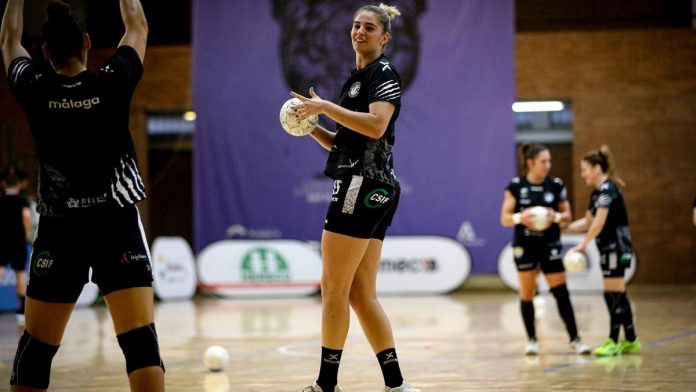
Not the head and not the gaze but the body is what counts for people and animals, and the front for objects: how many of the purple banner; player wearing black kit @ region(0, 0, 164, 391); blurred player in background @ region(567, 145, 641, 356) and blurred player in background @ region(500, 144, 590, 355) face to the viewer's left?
1

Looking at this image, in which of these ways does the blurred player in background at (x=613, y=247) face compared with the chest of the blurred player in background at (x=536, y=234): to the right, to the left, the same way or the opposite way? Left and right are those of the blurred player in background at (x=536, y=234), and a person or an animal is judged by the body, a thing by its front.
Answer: to the right

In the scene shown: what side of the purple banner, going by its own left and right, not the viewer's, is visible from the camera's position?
front

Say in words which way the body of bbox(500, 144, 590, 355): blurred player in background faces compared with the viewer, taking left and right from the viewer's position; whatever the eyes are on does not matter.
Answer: facing the viewer

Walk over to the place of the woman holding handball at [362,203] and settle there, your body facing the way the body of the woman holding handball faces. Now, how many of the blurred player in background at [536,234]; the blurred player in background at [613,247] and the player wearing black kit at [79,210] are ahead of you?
1

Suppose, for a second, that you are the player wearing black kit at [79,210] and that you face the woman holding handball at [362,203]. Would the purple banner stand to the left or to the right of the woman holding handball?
left

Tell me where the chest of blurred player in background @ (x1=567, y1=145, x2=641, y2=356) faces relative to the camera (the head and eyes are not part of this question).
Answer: to the viewer's left

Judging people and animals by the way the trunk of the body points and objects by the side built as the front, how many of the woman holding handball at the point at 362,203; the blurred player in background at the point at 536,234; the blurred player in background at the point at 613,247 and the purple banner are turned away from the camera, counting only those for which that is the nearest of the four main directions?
0

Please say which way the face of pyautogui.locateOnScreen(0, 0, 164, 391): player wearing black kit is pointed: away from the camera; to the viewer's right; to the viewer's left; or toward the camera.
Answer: away from the camera

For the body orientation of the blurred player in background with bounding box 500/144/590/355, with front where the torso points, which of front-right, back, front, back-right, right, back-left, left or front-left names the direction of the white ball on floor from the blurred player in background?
front-right

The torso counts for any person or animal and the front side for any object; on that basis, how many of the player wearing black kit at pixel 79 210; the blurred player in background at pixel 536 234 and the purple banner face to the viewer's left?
0

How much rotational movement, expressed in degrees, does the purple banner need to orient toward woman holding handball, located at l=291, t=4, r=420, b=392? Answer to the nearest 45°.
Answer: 0° — it already faces them

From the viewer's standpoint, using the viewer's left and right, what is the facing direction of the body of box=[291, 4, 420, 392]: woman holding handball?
facing the viewer and to the left of the viewer

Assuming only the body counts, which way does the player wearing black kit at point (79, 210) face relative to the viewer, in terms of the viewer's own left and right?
facing away from the viewer

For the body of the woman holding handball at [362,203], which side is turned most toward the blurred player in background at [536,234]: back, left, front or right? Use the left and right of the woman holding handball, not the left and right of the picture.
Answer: back

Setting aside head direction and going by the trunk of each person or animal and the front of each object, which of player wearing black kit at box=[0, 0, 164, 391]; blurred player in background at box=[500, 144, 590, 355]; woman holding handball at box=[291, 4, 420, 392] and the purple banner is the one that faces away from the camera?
the player wearing black kit

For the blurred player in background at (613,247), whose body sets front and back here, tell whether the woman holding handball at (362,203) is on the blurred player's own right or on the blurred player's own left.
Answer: on the blurred player's own left
